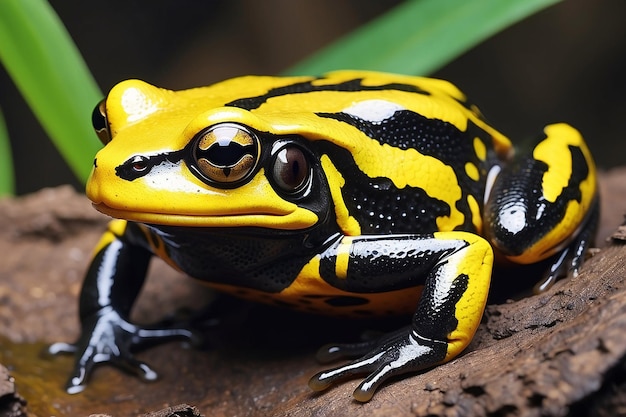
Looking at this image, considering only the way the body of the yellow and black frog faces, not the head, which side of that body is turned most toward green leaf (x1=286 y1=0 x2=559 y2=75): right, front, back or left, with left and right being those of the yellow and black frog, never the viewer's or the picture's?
back

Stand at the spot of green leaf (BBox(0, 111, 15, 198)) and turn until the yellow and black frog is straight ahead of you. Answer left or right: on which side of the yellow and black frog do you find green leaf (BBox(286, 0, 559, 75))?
left

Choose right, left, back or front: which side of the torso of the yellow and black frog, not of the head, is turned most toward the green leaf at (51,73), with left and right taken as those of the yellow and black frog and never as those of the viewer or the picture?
right

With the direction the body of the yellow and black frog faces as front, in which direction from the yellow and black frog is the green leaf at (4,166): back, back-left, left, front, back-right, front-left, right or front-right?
right

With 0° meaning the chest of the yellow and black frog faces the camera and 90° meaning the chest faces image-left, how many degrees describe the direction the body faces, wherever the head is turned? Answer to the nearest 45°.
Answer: approximately 45°
